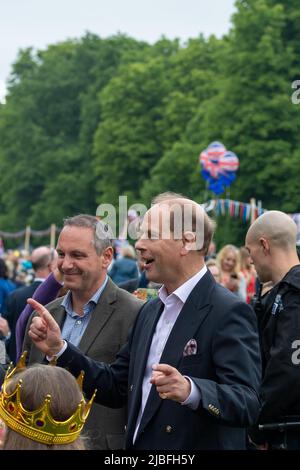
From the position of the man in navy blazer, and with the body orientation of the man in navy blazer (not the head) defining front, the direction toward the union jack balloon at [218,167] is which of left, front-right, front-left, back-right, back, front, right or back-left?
back-right

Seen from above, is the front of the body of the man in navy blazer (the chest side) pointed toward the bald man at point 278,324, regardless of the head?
no

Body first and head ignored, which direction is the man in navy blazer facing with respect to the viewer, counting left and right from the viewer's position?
facing the viewer and to the left of the viewer

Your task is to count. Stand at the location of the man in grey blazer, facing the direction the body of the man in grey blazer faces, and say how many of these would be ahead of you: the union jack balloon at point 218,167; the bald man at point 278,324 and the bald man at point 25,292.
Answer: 0

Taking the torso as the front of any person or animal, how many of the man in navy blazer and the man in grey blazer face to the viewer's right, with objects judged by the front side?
0

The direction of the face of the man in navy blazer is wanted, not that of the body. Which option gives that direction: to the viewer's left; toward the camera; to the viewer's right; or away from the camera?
to the viewer's left

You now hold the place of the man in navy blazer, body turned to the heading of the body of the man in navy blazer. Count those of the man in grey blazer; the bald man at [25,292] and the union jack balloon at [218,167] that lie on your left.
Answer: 0

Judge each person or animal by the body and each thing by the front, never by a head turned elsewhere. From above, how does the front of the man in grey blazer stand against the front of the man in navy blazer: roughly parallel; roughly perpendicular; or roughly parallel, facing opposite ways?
roughly parallel

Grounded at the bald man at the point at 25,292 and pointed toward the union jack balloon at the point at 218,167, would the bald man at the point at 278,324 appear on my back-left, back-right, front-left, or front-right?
back-right

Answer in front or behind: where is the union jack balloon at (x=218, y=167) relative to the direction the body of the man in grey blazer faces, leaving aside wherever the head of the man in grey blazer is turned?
behind

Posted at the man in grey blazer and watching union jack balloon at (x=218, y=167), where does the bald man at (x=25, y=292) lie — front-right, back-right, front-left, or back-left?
front-left
